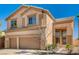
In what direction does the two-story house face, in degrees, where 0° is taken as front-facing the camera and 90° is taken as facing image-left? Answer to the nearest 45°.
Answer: approximately 45°
